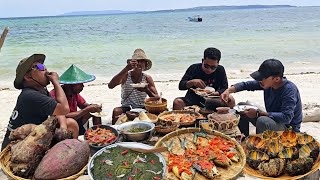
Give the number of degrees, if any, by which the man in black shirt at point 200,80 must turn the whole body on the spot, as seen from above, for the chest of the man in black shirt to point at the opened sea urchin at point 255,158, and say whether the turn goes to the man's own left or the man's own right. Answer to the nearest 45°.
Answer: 0° — they already face it

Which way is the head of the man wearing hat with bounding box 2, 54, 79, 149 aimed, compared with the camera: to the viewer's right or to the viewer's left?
to the viewer's right

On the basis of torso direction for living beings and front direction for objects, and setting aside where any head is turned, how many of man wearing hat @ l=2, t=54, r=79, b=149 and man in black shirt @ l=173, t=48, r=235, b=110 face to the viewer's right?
1

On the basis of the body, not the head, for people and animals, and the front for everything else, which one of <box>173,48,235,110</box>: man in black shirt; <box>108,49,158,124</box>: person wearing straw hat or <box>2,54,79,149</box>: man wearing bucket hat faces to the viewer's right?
the man wearing bucket hat

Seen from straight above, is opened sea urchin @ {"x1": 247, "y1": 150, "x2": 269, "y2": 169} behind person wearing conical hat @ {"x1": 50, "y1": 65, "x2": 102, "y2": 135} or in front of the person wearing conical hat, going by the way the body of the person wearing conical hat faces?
in front

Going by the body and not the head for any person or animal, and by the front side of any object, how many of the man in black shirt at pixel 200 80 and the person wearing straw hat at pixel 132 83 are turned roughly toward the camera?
2

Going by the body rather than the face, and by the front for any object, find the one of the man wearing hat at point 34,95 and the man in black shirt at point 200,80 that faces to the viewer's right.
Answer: the man wearing hat

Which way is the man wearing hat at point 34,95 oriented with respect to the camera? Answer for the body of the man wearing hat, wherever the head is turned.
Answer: to the viewer's right

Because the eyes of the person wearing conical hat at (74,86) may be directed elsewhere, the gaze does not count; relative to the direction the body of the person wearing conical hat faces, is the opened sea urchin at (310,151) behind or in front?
in front

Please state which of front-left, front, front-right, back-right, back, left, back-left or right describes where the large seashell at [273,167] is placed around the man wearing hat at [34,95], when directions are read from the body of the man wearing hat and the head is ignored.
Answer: front-right

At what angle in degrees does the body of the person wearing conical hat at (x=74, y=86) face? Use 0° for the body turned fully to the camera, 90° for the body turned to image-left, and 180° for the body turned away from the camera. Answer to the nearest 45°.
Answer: approximately 315°
